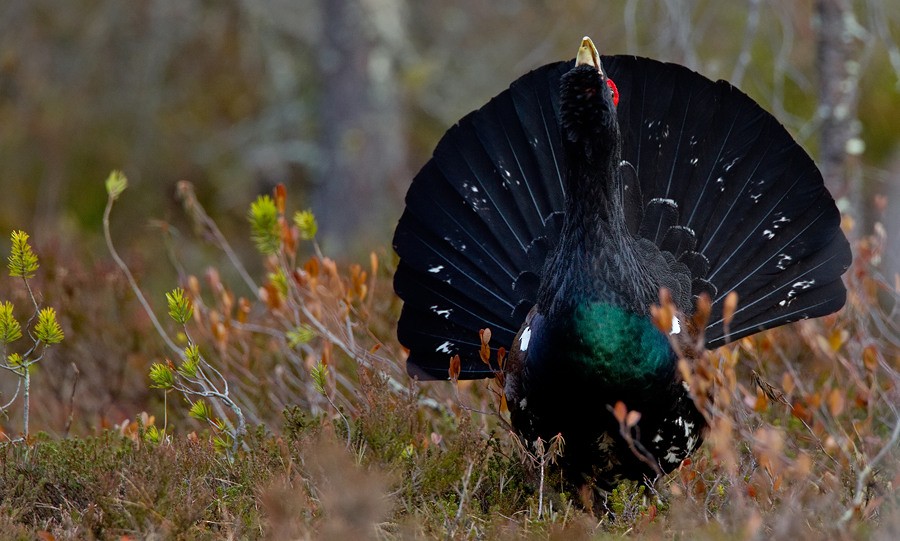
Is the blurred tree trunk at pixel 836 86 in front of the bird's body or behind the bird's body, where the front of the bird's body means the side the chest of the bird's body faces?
behind

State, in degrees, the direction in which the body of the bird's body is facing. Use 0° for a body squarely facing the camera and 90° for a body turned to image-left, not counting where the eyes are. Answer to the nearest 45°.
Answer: approximately 0°

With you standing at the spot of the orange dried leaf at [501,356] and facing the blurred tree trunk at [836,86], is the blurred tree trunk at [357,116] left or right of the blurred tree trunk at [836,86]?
left

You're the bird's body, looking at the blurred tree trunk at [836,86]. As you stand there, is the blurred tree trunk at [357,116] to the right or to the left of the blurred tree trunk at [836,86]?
left

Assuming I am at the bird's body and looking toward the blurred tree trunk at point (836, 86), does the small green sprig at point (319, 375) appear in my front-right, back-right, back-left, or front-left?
back-left

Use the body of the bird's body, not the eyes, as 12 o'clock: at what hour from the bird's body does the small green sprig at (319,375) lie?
The small green sprig is roughly at 2 o'clock from the bird's body.

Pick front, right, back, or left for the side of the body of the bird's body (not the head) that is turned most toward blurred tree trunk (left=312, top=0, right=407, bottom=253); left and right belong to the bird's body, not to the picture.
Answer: back

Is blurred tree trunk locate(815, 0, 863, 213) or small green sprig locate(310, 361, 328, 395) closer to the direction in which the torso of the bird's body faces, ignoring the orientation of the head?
the small green sprig

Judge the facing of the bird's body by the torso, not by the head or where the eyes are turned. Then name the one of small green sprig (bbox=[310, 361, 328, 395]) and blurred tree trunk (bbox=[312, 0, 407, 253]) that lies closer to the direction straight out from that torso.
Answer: the small green sprig
